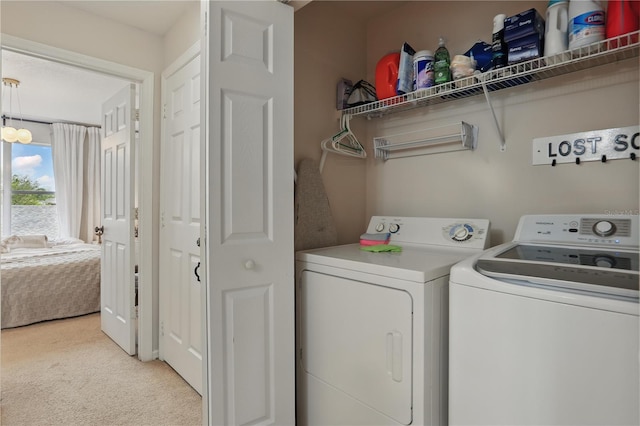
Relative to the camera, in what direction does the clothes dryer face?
facing the viewer and to the left of the viewer

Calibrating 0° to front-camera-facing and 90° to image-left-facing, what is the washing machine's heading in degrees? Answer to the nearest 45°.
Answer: approximately 0°

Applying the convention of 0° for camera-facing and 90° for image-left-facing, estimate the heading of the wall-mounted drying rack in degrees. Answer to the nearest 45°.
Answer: approximately 45°

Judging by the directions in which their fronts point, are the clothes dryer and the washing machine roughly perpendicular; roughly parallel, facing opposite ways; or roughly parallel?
roughly parallel

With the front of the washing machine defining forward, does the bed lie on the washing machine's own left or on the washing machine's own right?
on the washing machine's own right

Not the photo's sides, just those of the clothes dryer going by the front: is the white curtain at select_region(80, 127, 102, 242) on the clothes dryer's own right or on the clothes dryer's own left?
on the clothes dryer's own right

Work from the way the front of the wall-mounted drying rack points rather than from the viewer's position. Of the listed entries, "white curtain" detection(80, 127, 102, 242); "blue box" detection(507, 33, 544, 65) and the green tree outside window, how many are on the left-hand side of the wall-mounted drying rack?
1

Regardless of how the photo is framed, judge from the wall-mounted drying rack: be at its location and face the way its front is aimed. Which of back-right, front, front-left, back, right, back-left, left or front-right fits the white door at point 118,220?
front-right

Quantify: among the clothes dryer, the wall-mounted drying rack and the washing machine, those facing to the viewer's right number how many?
0

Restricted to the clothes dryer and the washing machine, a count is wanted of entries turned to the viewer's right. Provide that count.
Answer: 0

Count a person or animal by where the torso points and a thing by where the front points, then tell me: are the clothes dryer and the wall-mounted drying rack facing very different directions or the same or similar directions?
same or similar directions

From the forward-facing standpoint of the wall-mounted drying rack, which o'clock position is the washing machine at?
The washing machine is roughly at 10 o'clock from the wall-mounted drying rack.

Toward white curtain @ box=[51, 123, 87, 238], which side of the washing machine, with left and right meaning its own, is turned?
right
